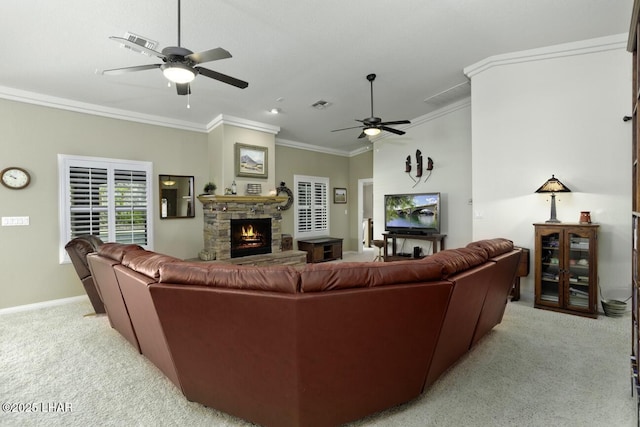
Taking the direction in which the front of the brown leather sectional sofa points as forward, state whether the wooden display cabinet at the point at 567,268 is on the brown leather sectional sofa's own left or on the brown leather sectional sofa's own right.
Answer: on the brown leather sectional sofa's own right

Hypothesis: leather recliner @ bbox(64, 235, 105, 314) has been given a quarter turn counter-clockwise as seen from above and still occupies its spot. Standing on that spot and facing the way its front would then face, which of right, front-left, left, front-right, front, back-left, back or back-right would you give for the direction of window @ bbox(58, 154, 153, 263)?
front

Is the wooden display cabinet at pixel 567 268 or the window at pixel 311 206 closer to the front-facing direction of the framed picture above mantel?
the wooden display cabinet

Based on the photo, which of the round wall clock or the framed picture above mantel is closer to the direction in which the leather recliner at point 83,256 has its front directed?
the framed picture above mantel

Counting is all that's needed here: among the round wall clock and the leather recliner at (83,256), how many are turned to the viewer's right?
1

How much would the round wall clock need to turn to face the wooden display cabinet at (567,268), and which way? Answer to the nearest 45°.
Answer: approximately 45° to its left

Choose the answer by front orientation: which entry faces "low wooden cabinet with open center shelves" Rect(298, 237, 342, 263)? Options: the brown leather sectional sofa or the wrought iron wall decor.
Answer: the brown leather sectional sofa

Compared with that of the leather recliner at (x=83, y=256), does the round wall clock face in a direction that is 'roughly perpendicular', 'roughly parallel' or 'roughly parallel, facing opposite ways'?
roughly perpendicular

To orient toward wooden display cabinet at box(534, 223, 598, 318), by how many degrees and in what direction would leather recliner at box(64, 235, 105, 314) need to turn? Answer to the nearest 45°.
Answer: approximately 45° to its right

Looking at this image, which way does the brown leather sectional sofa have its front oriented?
away from the camera

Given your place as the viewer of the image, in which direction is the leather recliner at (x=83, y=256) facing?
facing to the right of the viewer
